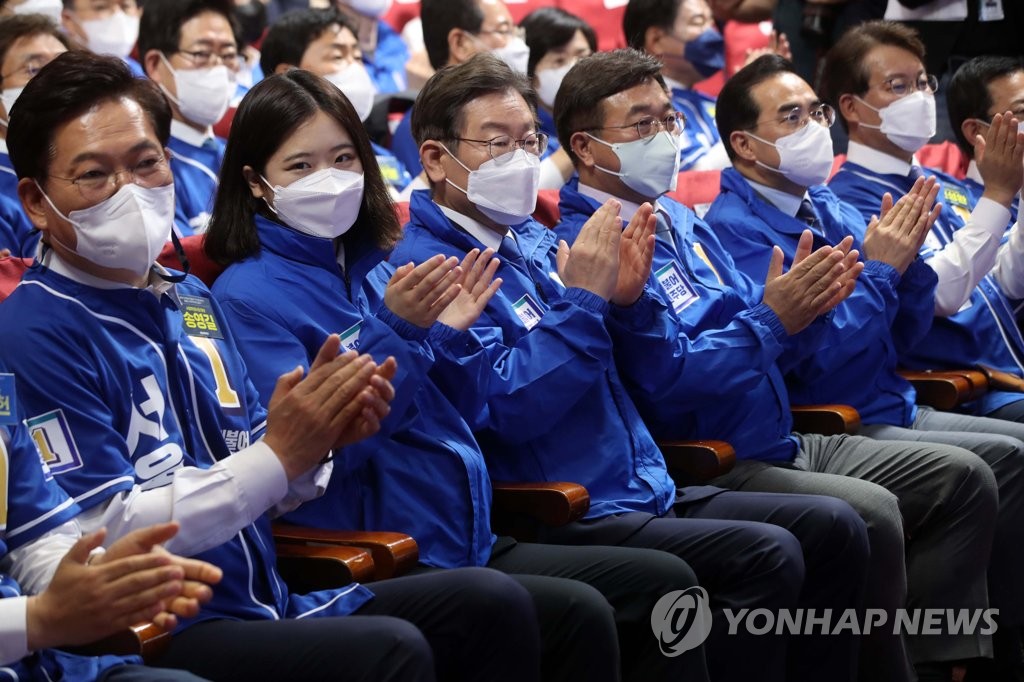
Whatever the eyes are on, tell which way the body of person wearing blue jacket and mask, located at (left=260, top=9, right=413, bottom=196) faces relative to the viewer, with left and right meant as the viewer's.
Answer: facing the viewer and to the right of the viewer

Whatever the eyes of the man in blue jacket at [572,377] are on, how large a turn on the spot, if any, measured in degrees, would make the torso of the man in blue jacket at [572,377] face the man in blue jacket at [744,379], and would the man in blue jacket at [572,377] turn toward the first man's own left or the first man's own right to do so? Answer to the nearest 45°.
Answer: approximately 90° to the first man's own left

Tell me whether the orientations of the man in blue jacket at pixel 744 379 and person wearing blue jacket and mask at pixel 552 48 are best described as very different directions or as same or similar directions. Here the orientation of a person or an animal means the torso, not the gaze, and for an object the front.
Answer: same or similar directions

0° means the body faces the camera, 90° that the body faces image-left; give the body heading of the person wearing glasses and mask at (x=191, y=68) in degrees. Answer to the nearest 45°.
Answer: approximately 315°

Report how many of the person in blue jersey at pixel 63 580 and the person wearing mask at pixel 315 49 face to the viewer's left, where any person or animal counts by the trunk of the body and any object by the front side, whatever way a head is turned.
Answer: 0

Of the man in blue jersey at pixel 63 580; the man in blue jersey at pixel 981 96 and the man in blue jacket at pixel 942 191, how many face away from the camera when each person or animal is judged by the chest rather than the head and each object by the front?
0

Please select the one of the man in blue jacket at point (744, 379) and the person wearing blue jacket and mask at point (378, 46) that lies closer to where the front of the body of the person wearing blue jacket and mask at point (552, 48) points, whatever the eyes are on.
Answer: the man in blue jacket

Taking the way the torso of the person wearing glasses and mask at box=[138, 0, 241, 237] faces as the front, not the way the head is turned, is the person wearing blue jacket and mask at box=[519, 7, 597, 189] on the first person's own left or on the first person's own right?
on the first person's own left

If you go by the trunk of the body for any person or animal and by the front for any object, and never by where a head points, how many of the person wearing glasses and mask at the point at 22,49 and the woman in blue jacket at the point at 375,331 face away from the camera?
0

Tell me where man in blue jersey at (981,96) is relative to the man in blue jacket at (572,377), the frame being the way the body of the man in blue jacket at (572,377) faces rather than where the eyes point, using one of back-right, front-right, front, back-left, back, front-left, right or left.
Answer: left

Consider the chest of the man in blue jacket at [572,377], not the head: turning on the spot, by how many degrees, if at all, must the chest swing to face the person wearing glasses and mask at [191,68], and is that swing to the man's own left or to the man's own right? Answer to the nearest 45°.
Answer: approximately 180°

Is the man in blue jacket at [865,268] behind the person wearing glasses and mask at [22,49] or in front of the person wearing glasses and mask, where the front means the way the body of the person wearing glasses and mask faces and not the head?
in front

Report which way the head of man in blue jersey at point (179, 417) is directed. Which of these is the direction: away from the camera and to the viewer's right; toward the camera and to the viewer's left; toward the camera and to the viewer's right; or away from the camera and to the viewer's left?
toward the camera and to the viewer's right

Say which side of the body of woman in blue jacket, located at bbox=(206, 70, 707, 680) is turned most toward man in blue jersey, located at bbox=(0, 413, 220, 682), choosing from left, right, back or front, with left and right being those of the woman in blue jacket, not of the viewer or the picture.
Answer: right
